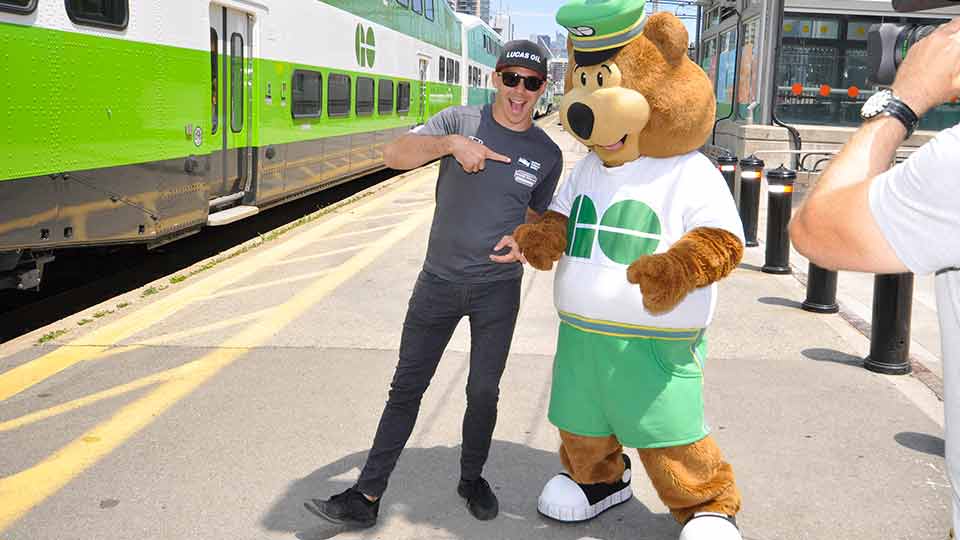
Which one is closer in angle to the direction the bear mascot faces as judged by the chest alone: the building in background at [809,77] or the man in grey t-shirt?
the man in grey t-shirt

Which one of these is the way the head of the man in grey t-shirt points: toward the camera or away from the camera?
toward the camera

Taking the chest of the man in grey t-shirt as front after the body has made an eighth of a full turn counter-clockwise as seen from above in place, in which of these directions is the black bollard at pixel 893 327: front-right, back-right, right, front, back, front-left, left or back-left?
left

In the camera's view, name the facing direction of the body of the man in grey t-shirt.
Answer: toward the camera

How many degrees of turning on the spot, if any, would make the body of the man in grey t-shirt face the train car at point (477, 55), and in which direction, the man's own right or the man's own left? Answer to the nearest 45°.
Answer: approximately 180°

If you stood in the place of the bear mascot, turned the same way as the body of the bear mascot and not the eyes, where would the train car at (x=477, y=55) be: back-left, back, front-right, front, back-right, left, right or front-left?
back-right

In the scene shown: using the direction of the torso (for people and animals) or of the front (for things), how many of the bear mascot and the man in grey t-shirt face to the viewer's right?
0

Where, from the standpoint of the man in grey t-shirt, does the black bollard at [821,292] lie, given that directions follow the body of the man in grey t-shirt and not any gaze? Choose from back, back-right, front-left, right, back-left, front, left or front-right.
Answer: back-left

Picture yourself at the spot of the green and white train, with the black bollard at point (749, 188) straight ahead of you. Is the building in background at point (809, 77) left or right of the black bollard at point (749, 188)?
left

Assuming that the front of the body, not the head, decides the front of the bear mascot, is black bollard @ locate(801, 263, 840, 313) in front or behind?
behind

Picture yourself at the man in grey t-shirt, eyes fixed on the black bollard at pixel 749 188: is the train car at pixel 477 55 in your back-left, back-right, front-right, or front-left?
front-left

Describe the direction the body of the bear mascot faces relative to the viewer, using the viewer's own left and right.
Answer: facing the viewer and to the left of the viewer

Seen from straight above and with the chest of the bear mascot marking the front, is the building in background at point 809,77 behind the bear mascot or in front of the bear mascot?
behind
